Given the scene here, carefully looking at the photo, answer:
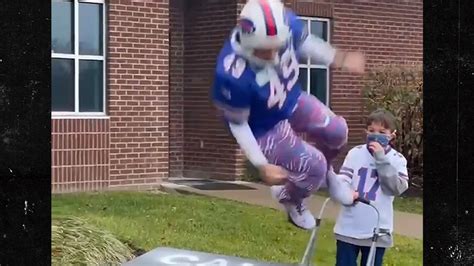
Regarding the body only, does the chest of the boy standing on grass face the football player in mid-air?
no

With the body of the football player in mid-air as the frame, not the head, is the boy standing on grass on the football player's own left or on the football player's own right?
on the football player's own left

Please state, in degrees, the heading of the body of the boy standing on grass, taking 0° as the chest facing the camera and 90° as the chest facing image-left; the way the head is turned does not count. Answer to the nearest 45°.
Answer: approximately 0°

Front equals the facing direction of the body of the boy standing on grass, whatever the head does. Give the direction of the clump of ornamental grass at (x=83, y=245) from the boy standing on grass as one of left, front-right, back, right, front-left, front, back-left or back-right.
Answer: right

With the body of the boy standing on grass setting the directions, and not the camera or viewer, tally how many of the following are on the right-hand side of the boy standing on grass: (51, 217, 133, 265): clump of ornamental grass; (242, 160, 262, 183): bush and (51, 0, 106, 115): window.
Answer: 3

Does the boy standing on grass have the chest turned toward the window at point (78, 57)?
no

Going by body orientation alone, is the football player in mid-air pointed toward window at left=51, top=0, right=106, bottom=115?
no

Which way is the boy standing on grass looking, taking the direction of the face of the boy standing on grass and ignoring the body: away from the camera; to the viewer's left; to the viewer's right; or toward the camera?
toward the camera

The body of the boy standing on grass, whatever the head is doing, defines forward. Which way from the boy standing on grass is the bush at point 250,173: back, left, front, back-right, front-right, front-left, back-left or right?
right

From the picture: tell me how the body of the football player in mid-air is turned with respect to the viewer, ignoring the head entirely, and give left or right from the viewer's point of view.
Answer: facing the viewer and to the right of the viewer

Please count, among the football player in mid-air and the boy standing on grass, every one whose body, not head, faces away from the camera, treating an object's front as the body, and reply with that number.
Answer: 0

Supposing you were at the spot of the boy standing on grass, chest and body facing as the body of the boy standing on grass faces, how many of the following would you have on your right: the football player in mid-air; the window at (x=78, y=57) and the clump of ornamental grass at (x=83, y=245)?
3
